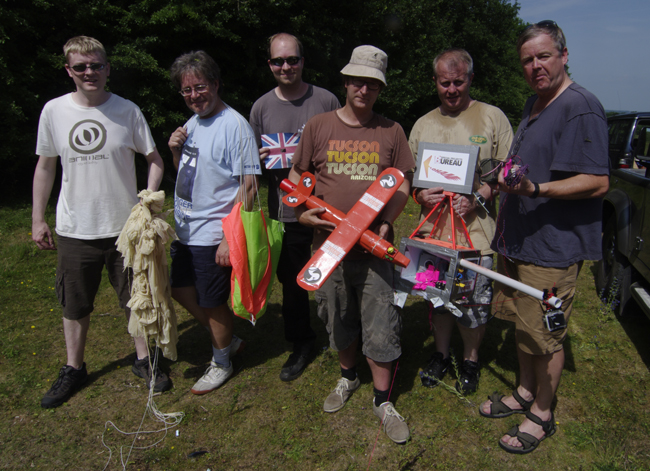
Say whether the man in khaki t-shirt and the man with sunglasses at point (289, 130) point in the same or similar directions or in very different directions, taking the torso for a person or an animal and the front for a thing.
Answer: same or similar directions

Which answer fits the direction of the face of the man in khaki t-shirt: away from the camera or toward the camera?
toward the camera

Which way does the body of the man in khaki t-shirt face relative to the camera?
toward the camera

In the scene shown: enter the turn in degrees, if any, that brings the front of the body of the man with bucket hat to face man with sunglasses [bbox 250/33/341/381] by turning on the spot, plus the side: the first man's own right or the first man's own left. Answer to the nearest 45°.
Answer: approximately 135° to the first man's own right

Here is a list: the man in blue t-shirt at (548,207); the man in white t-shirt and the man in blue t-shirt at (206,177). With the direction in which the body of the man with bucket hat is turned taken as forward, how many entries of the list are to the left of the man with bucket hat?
1

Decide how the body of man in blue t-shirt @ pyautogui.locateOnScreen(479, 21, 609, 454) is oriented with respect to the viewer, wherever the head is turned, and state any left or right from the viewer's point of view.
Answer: facing the viewer and to the left of the viewer

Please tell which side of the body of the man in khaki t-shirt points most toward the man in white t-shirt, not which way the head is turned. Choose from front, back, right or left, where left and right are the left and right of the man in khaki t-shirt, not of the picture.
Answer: right

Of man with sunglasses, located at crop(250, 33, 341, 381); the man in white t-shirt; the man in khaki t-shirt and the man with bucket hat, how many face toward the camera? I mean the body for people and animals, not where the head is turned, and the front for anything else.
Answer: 4

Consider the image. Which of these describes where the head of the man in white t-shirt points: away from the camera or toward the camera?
toward the camera

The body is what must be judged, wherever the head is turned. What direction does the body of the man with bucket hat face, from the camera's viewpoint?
toward the camera

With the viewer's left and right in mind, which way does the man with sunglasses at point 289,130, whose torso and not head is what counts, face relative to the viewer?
facing the viewer

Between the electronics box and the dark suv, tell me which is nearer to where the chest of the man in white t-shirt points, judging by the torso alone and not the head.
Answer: the electronics box

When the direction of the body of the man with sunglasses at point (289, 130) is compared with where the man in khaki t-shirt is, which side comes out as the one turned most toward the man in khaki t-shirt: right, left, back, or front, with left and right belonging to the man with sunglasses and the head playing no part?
left

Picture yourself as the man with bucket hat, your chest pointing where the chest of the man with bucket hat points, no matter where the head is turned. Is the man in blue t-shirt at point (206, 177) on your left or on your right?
on your right

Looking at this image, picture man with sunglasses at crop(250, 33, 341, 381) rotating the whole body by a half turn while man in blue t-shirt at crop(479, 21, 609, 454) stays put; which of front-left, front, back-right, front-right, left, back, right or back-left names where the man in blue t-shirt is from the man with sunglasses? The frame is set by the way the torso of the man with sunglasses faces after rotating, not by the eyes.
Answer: back-right

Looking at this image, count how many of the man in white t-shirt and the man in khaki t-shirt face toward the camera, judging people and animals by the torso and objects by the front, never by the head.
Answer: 2
